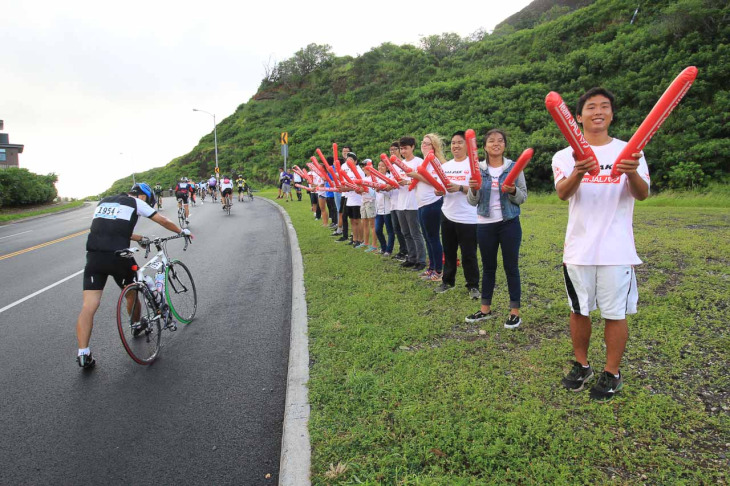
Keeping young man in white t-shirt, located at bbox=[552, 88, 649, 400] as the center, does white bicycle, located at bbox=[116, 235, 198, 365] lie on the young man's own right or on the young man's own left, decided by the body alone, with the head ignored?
on the young man's own right

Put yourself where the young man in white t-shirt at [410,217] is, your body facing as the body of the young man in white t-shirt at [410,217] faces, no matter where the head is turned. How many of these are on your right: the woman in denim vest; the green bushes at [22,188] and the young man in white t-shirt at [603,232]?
1

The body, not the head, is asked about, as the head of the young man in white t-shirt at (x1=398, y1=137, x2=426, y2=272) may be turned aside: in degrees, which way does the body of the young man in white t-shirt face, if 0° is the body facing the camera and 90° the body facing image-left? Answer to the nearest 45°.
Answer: approximately 45°

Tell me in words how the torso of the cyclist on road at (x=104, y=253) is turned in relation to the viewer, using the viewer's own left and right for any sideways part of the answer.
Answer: facing away from the viewer and to the right of the viewer

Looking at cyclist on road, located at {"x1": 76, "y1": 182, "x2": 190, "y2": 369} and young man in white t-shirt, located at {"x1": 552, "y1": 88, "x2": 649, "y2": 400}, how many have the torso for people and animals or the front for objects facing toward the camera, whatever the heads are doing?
1

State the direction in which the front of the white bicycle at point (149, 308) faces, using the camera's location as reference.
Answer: facing away from the viewer and to the right of the viewer

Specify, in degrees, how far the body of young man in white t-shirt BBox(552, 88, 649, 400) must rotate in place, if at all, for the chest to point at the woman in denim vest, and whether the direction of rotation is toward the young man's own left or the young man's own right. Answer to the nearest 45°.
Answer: approximately 135° to the young man's own right

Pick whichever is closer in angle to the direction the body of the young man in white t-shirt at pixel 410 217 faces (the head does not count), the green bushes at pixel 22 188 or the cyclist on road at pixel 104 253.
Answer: the cyclist on road
